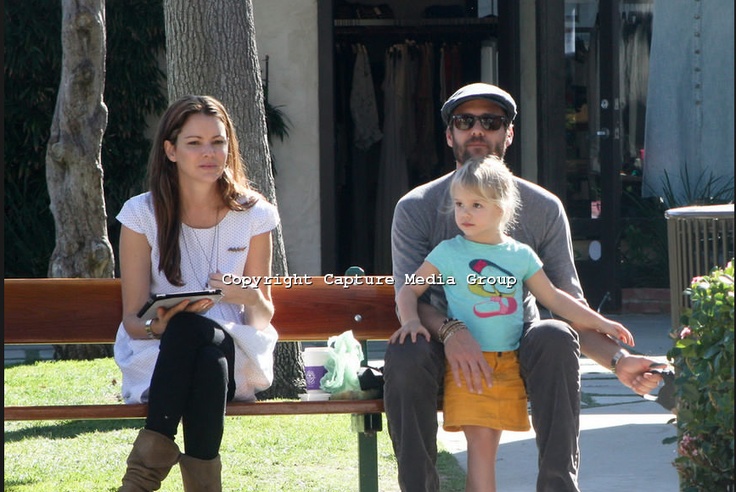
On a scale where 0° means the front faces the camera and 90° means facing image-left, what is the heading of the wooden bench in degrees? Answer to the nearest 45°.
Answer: approximately 0°

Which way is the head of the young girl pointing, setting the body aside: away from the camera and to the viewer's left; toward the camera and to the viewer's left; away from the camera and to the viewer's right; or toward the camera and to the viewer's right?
toward the camera and to the viewer's left

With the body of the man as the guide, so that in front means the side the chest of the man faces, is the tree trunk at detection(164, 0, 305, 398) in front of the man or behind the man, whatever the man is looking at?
behind

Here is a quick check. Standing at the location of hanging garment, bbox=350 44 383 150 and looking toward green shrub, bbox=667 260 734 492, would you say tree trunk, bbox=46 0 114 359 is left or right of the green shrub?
right

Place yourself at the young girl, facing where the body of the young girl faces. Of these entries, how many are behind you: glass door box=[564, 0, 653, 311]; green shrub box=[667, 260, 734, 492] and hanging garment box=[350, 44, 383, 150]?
2

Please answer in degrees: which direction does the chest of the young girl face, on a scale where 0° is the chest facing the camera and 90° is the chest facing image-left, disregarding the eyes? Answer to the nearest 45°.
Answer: approximately 0°

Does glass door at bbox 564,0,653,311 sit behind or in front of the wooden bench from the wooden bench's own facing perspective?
behind

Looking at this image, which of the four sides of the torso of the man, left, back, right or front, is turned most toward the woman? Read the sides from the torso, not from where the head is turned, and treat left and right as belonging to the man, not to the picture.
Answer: right
